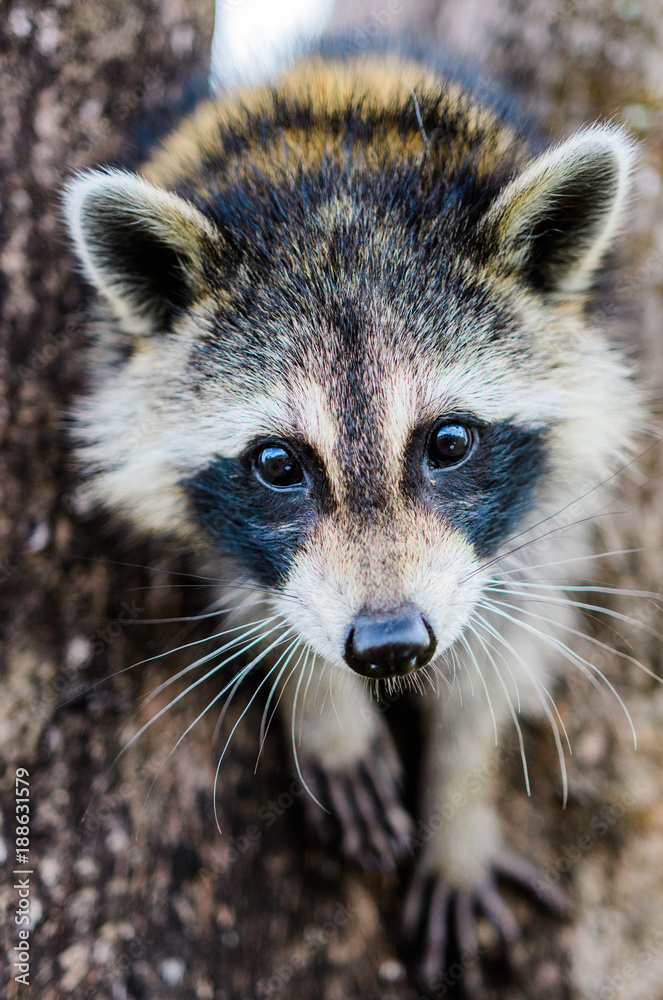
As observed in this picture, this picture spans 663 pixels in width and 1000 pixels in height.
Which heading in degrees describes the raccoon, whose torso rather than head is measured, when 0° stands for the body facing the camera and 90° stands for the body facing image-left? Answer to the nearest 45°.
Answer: approximately 0°
